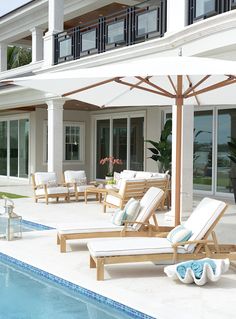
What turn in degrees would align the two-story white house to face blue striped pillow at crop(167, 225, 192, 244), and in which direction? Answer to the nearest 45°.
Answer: approximately 45° to its left

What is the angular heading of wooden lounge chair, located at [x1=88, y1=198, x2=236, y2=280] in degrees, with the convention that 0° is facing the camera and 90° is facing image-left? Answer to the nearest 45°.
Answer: approximately 90°

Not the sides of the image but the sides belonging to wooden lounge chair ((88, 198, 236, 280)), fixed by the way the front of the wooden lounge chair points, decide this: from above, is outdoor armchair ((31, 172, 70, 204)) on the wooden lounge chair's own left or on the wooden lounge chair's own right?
on the wooden lounge chair's own right

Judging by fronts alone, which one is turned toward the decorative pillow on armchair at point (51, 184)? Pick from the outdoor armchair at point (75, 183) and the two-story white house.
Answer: the two-story white house

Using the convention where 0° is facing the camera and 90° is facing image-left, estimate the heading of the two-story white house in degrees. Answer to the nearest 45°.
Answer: approximately 45°

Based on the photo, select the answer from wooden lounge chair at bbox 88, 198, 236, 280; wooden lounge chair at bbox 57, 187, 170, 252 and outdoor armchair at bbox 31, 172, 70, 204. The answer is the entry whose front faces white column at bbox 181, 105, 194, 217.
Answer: the outdoor armchair

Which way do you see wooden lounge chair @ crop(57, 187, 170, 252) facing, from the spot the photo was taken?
facing to the left of the viewer

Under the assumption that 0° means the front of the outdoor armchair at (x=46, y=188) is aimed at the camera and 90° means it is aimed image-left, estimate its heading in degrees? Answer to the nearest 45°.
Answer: approximately 315°

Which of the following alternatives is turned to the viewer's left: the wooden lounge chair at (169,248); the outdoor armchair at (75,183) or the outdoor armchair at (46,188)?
the wooden lounge chair

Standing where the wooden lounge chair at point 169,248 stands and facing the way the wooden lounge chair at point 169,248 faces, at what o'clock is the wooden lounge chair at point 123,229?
the wooden lounge chair at point 123,229 is roughly at 2 o'clock from the wooden lounge chair at point 169,248.

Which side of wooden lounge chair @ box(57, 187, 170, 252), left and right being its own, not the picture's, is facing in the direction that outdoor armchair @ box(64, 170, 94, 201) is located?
right
